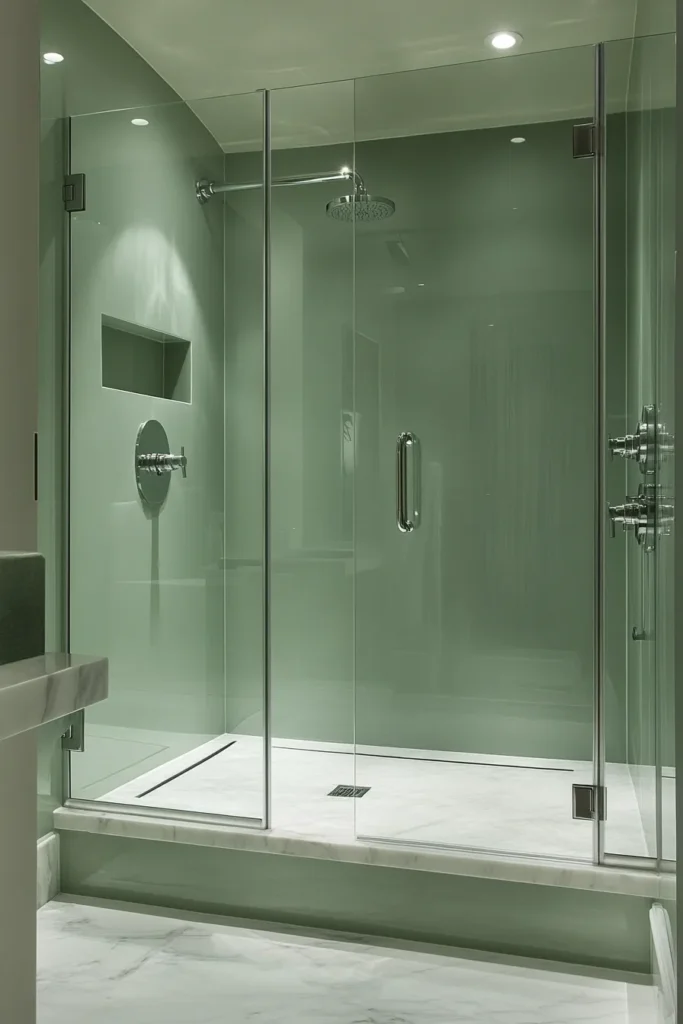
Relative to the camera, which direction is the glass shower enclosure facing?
toward the camera
